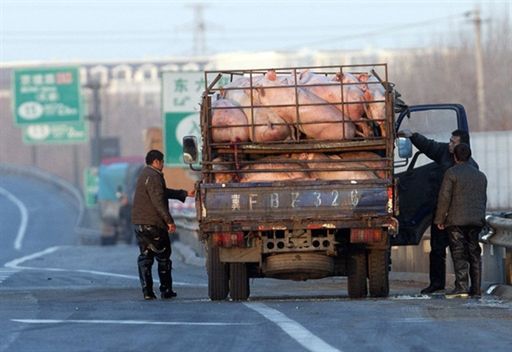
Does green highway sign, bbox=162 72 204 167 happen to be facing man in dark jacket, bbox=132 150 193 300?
yes

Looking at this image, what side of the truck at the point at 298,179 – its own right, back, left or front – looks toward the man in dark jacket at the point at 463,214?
right

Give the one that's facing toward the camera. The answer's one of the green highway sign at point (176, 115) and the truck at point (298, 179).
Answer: the green highway sign

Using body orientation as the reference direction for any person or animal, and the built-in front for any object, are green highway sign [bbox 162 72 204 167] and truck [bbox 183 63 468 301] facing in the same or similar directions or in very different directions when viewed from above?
very different directions

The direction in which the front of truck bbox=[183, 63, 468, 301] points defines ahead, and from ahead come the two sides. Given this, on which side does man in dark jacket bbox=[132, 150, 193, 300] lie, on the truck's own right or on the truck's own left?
on the truck's own left

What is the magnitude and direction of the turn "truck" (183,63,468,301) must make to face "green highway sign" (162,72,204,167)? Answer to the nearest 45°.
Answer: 0° — it already faces it

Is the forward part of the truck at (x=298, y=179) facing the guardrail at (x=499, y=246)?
no

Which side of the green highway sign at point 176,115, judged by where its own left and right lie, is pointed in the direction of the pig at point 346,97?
front

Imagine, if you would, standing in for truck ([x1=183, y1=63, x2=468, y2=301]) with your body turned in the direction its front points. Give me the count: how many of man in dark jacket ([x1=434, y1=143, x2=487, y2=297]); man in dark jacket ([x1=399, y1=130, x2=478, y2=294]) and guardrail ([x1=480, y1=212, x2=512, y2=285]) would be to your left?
0

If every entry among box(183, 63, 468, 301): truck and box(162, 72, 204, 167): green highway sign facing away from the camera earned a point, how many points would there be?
1

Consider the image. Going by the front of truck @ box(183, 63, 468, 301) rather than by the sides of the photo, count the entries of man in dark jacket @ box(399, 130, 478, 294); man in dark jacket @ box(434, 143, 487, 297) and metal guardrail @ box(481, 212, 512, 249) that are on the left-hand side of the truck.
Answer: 0

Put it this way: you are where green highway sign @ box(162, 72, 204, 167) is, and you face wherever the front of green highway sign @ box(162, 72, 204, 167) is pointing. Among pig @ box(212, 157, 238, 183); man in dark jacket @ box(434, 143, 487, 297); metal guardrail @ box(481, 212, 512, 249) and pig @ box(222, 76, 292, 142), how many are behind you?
0

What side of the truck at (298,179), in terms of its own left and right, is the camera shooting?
back

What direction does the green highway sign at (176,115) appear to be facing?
toward the camera

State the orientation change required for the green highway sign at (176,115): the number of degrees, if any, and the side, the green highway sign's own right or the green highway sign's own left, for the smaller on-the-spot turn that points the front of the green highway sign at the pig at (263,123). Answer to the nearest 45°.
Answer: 0° — it already faces it
